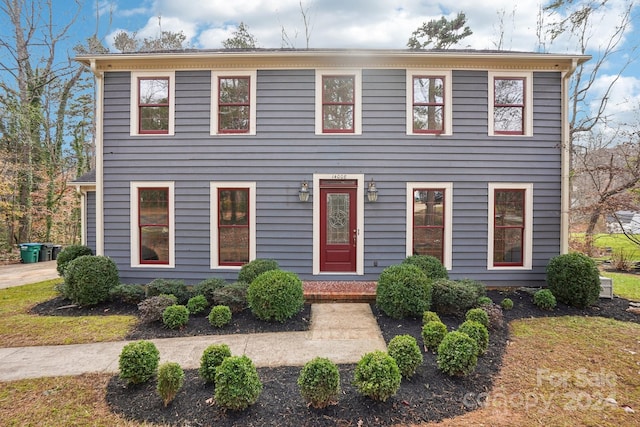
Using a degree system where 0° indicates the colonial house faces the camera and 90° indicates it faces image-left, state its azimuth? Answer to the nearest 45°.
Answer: approximately 0°

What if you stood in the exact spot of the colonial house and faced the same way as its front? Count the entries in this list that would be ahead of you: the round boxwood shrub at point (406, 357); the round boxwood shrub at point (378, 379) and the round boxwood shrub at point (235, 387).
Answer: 3

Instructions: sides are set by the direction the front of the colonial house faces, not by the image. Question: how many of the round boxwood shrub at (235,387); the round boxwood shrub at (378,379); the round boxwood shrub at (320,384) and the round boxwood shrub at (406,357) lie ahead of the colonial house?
4

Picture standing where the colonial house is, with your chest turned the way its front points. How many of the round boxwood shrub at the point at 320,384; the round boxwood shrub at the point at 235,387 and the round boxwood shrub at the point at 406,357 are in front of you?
3

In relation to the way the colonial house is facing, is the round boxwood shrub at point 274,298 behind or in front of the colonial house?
in front

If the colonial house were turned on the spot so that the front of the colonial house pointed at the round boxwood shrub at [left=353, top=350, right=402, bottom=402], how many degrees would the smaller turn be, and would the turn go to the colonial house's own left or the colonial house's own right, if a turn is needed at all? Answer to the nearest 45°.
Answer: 0° — it already faces it

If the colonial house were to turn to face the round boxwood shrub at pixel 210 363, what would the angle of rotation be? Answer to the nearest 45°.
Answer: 0° — it already faces it

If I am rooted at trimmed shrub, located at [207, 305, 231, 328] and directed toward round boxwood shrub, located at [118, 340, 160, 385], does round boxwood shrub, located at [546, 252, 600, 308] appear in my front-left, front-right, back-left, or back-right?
back-left

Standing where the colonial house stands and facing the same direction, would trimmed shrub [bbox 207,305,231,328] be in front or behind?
in front

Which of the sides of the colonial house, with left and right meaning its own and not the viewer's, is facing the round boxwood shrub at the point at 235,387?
front

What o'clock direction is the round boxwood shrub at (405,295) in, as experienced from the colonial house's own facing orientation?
The round boxwood shrub is roughly at 11 o'clock from the colonial house.

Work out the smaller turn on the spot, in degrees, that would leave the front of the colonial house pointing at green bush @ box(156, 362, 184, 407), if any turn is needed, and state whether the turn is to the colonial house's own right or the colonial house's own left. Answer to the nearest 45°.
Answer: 0° — it already faces it

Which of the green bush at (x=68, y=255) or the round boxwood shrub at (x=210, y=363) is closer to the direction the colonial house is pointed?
the round boxwood shrub
